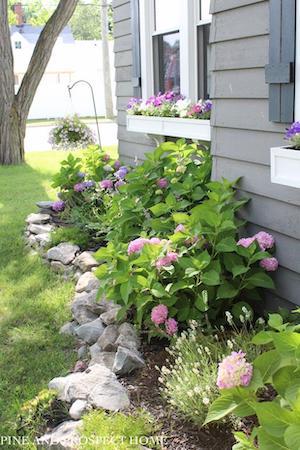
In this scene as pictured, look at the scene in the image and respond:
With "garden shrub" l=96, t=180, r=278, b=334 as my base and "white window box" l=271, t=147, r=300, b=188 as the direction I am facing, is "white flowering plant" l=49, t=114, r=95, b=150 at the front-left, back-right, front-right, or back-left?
back-left

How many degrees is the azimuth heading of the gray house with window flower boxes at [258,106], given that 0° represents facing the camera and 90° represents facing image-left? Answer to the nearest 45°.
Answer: approximately 45°

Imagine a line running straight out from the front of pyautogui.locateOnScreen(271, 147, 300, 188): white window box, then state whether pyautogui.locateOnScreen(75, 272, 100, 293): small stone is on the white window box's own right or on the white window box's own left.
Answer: on the white window box's own right

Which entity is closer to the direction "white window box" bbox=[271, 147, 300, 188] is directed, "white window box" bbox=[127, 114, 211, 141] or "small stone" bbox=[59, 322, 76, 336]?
the small stone

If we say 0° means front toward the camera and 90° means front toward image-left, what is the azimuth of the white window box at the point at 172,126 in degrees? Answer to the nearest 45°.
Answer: approximately 45°

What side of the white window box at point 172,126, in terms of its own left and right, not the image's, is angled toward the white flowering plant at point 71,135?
right

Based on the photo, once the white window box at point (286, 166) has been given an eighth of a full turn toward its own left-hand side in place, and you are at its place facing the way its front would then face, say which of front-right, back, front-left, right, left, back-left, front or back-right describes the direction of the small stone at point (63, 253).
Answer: back-right
